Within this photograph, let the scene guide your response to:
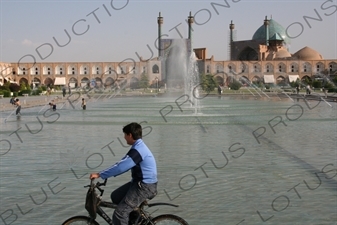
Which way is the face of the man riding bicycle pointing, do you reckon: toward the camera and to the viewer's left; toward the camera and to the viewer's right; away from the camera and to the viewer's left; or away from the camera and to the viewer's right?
away from the camera and to the viewer's left

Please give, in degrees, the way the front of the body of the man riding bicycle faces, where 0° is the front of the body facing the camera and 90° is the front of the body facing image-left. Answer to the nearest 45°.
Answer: approximately 90°
